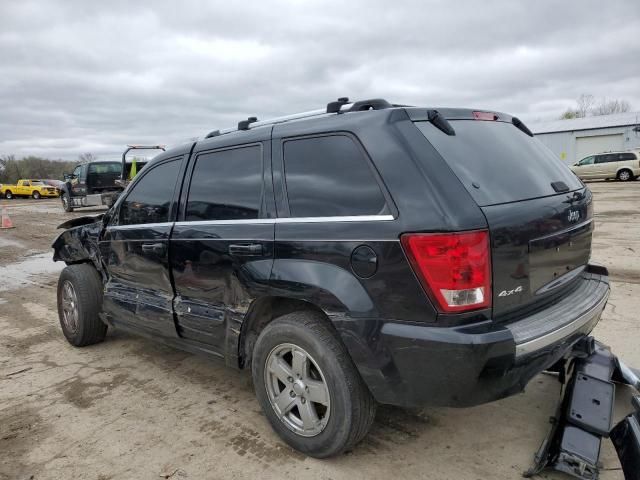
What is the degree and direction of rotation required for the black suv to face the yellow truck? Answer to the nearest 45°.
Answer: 0° — it already faces it

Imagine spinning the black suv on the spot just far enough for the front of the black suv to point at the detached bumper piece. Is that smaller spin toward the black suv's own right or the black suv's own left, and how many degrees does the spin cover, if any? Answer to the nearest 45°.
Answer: approximately 135° to the black suv's own right

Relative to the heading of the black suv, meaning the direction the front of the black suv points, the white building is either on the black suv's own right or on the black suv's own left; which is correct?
on the black suv's own right

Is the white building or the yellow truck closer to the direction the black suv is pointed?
the yellow truck

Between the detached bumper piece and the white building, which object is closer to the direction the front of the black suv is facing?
the white building

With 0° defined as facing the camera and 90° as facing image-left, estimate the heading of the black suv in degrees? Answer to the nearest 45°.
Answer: approximately 135°

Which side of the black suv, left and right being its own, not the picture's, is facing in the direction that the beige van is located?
right

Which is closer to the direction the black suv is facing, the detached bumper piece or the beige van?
the beige van
